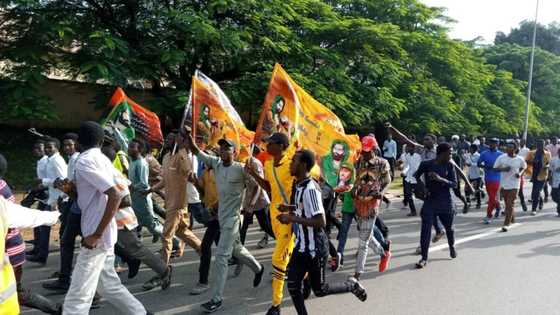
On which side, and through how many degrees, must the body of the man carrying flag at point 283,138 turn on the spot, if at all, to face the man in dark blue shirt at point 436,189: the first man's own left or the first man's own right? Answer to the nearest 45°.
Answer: approximately 180°

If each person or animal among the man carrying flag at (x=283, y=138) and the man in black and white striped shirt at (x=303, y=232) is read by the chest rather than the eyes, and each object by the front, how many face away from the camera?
0

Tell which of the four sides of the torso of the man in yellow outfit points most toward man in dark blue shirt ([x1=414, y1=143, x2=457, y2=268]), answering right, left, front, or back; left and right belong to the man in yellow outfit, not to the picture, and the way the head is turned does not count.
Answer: back

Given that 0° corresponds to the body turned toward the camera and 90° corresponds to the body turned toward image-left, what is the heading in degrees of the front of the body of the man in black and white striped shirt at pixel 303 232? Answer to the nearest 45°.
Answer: approximately 90°

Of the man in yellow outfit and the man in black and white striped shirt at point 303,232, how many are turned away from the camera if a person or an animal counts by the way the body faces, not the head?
0

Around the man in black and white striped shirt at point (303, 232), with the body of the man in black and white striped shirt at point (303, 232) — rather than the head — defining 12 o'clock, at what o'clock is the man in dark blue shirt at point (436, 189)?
the man in dark blue shirt at point (436, 189) is roughly at 4 o'clock from the man in black and white striped shirt at point (303, 232).

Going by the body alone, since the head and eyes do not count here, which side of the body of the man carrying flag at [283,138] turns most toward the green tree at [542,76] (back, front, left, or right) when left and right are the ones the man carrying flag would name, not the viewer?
back

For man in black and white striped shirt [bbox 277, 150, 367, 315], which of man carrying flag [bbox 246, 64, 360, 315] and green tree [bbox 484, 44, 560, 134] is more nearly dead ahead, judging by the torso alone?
the man carrying flag

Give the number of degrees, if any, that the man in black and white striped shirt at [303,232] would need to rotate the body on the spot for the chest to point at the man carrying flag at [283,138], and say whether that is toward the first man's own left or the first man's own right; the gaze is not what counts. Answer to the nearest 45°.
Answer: approximately 90° to the first man's own right
